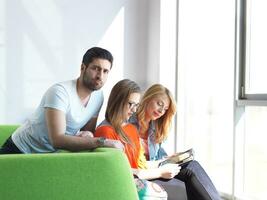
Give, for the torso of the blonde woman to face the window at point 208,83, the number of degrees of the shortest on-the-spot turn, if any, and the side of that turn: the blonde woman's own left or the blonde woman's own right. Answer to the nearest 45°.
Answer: approximately 90° to the blonde woman's own left

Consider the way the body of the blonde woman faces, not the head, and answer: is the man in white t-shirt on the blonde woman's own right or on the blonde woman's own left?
on the blonde woman's own right

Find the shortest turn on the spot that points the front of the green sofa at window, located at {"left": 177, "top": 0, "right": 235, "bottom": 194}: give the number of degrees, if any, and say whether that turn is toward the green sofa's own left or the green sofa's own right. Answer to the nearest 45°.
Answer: approximately 45° to the green sofa's own left

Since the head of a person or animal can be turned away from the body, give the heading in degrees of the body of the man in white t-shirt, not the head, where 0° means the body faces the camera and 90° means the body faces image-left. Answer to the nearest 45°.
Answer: approximately 315°

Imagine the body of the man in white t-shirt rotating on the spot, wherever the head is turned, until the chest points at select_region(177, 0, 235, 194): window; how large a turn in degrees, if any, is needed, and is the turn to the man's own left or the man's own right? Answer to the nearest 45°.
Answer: approximately 90° to the man's own left
